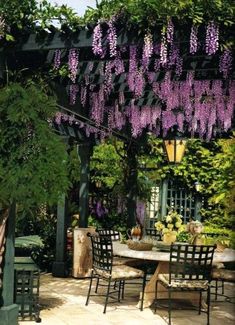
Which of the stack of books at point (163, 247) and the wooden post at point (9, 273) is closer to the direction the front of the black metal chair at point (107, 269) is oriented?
the stack of books

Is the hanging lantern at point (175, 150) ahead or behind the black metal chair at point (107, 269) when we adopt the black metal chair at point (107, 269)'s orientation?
ahead

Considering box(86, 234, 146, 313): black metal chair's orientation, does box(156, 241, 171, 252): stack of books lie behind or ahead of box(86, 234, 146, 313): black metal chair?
ahead

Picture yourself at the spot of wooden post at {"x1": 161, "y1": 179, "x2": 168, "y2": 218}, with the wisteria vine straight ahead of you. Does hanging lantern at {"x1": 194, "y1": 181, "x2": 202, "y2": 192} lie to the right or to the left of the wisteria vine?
left

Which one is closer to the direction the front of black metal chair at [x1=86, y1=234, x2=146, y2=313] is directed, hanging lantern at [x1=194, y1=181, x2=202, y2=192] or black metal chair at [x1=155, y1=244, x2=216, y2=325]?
the hanging lantern

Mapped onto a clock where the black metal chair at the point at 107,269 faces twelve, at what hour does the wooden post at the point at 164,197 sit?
The wooden post is roughly at 11 o'clock from the black metal chair.

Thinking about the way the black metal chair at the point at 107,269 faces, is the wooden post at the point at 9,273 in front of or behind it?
behind

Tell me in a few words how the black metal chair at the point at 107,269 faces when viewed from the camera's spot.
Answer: facing away from the viewer and to the right of the viewer

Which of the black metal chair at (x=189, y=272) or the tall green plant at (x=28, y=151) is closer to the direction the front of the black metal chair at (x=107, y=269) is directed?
the black metal chair

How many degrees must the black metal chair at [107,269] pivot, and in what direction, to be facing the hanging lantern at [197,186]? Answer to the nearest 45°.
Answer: approximately 45° to its left

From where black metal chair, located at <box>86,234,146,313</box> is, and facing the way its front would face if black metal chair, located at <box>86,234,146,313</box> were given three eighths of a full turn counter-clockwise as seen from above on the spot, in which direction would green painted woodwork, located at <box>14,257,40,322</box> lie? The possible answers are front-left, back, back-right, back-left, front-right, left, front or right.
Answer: front-left
